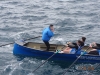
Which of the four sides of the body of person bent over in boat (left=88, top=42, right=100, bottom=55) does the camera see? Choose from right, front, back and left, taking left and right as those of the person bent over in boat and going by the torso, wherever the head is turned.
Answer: left

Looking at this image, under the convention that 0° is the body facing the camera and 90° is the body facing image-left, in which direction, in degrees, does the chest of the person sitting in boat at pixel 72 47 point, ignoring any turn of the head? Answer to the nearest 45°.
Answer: approximately 90°

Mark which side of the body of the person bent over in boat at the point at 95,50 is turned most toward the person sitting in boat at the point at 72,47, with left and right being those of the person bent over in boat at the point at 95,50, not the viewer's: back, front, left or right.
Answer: front

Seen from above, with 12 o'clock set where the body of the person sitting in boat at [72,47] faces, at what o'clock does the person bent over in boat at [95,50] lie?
the person bent over in boat at [95,50] is roughly at 6 o'clock from the person sitting in boat at [72,47].

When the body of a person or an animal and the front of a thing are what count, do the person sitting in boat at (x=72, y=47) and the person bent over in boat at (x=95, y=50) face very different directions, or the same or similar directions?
same or similar directions
